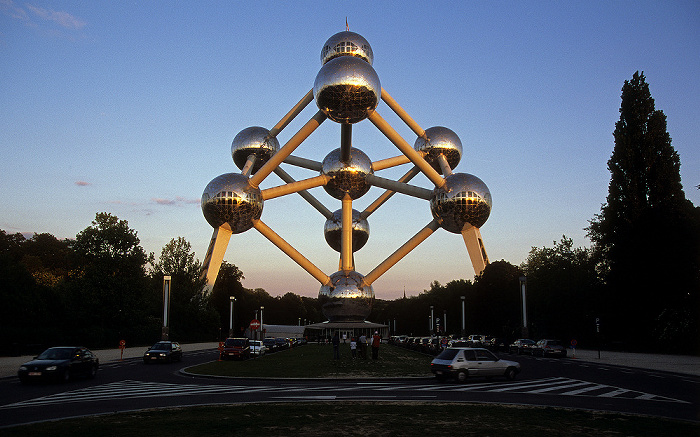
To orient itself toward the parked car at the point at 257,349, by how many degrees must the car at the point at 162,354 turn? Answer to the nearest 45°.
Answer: approximately 180°

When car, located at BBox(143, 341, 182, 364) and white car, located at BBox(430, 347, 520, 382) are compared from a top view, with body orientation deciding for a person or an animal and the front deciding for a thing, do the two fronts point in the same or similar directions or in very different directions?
very different directions

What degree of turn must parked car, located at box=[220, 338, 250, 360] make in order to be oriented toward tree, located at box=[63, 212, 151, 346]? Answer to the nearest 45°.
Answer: approximately 90° to its right

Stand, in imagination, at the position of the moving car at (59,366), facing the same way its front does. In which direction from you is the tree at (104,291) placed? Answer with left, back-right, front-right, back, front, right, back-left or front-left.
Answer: back-right

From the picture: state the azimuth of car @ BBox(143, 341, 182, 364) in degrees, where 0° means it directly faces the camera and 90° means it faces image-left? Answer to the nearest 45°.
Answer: approximately 45°

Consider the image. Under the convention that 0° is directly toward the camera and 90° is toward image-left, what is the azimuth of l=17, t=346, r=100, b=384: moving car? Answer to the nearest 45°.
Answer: approximately 45°

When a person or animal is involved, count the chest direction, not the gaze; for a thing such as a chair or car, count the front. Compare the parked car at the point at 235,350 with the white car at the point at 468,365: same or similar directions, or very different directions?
very different directions

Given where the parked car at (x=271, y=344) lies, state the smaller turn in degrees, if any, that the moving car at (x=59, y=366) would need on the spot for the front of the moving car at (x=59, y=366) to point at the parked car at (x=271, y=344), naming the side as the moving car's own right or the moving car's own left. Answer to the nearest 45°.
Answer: approximately 180°

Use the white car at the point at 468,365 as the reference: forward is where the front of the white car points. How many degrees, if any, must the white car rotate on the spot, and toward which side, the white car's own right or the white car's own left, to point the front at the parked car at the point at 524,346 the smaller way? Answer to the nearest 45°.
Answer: approximately 45° to the white car's own left

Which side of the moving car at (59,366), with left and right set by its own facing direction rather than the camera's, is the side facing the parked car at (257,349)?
back
